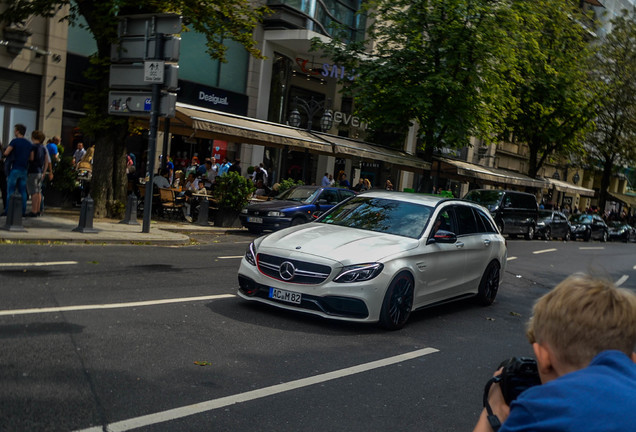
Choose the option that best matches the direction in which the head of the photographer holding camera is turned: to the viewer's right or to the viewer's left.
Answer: to the viewer's left

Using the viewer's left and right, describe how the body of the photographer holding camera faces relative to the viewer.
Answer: facing away from the viewer and to the left of the viewer

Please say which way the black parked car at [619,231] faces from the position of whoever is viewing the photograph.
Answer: facing the viewer and to the left of the viewer

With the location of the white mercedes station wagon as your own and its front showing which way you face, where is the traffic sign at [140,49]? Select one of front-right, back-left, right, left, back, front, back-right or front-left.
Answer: right
